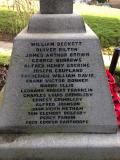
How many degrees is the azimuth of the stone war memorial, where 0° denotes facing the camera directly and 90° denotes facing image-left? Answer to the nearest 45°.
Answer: approximately 0°
